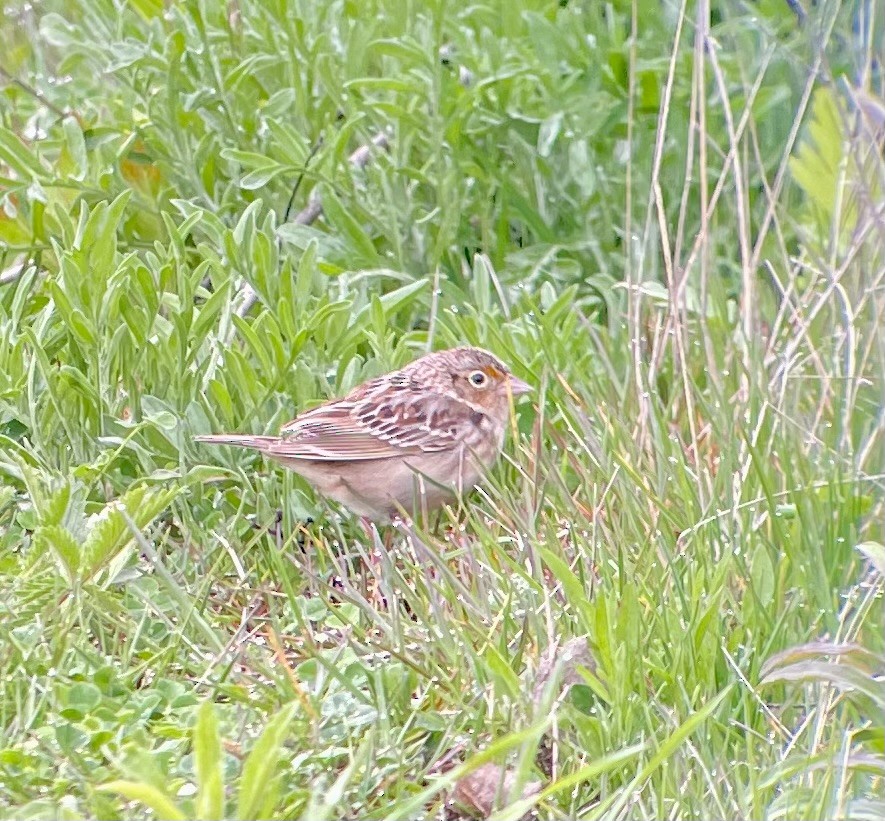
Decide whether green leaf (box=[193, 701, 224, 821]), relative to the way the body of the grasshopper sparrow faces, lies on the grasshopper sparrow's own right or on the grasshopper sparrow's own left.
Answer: on the grasshopper sparrow's own right

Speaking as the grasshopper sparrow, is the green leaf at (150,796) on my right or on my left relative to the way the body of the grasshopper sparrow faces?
on my right

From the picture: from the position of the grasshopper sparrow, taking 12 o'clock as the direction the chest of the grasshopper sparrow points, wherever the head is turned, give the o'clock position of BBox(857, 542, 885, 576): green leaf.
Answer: The green leaf is roughly at 12 o'clock from the grasshopper sparrow.

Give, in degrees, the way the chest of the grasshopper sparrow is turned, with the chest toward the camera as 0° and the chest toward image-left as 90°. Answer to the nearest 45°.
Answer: approximately 270°

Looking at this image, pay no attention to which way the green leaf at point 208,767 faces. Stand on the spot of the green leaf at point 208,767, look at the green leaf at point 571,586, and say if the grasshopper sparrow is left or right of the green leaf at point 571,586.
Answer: left

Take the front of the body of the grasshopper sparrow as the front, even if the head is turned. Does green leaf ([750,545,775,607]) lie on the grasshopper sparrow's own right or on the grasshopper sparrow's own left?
on the grasshopper sparrow's own right
